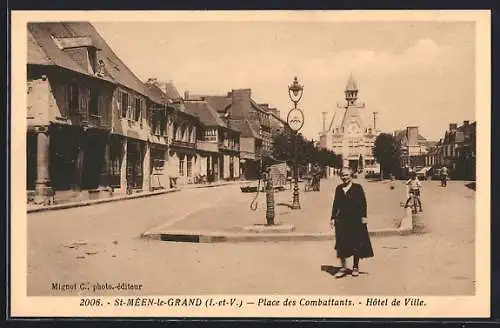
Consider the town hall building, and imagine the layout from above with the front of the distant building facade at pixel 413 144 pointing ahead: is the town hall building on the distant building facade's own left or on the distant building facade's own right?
on the distant building facade's own right
